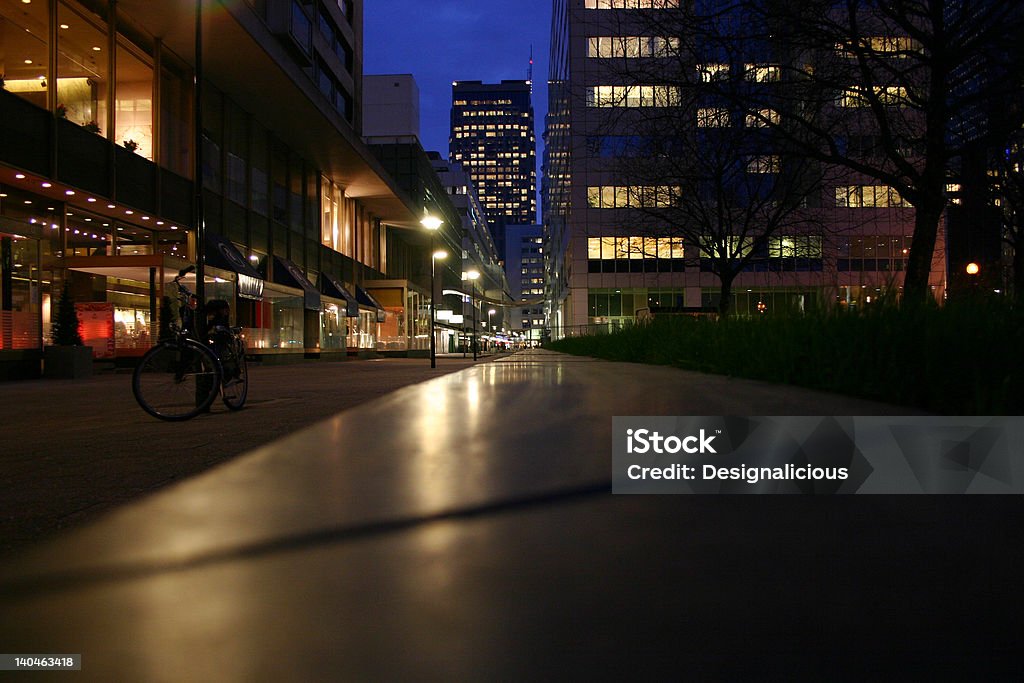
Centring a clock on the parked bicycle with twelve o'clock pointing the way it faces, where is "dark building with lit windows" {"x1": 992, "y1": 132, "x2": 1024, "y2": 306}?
The dark building with lit windows is roughly at 7 o'clock from the parked bicycle.

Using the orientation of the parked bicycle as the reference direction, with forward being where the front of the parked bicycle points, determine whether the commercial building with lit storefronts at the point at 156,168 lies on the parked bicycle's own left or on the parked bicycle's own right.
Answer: on the parked bicycle's own right

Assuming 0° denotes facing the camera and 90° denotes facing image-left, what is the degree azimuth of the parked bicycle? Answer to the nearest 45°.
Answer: approximately 45°

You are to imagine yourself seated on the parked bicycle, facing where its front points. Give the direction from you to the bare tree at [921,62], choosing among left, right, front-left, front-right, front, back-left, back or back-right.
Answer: back-left

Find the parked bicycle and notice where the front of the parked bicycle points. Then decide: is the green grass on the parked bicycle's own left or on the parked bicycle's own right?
on the parked bicycle's own left
